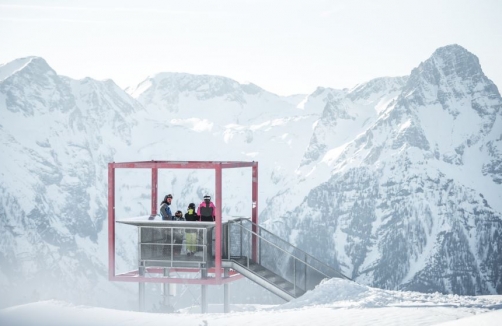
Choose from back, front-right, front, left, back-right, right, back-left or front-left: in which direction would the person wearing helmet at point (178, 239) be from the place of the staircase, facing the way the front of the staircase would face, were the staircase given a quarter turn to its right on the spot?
right

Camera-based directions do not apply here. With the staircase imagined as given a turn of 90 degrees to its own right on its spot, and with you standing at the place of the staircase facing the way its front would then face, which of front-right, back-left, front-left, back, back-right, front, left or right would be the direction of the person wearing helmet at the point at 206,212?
right

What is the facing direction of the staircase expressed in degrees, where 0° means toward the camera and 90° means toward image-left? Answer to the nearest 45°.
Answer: approximately 270°

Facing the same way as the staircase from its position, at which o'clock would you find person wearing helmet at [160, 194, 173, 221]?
The person wearing helmet is roughly at 6 o'clock from the staircase.

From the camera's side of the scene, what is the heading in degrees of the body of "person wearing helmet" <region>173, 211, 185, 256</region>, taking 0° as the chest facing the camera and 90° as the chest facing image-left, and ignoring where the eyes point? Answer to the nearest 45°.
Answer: approximately 0°
